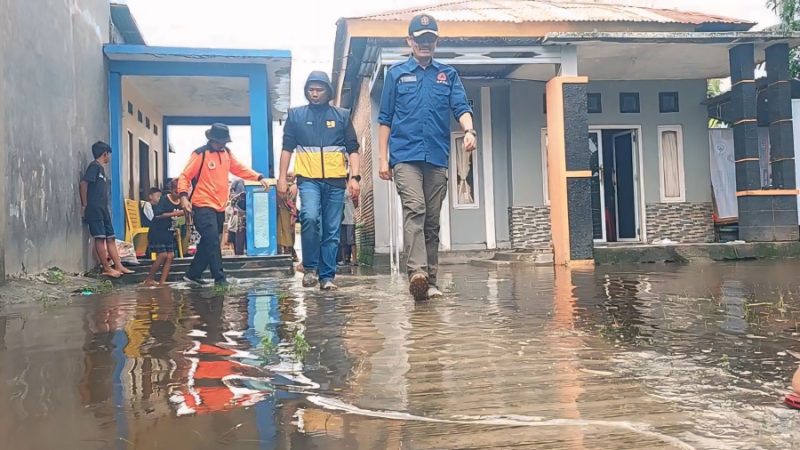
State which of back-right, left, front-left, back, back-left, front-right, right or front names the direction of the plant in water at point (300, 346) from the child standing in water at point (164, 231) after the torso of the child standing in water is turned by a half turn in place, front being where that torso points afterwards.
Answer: back-left

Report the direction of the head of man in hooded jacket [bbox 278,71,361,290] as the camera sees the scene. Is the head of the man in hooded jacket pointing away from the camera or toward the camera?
toward the camera

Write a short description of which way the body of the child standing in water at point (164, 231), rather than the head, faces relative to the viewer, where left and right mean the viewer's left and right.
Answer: facing the viewer and to the right of the viewer

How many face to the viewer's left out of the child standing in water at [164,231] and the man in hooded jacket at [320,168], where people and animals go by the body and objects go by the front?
0

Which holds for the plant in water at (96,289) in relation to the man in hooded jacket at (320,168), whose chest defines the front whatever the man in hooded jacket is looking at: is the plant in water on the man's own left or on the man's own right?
on the man's own right

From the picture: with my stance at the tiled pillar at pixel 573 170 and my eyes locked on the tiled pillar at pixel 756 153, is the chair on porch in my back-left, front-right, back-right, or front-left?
back-left

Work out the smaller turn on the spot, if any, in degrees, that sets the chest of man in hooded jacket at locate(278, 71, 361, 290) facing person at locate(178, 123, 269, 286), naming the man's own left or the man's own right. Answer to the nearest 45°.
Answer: approximately 135° to the man's own right

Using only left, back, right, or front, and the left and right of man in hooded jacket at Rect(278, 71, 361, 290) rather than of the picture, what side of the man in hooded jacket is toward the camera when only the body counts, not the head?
front

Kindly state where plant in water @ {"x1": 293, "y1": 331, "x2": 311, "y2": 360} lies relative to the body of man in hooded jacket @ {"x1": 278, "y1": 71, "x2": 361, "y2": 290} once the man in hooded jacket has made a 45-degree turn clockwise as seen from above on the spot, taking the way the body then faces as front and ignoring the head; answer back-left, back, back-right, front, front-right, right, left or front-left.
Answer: front-left

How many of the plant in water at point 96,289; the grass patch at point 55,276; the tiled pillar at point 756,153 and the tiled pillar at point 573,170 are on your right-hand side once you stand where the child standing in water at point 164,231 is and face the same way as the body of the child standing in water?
2

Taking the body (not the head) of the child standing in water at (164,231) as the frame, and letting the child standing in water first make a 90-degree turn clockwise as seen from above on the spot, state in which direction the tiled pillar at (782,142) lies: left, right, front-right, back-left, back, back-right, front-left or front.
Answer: back-left

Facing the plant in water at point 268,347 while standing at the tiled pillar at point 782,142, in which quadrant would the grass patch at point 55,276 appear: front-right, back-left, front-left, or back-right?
front-right

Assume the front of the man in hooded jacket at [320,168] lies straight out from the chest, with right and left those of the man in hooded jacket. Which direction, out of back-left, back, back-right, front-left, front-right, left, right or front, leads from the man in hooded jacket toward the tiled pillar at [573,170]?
back-left

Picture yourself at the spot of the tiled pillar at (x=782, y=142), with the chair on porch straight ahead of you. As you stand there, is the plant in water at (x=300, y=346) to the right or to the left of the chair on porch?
left

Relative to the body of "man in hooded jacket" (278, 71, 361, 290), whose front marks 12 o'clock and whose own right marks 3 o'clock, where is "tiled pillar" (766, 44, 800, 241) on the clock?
The tiled pillar is roughly at 8 o'clock from the man in hooded jacket.
